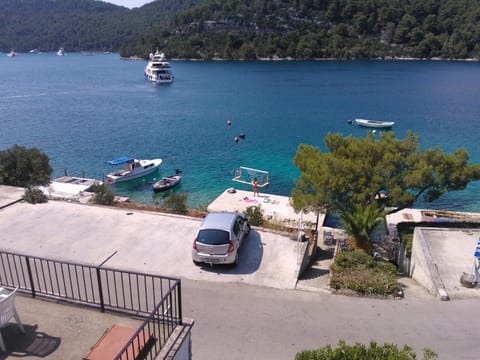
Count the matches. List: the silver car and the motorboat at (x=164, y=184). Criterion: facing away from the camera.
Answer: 1

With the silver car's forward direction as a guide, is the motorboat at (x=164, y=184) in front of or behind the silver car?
in front

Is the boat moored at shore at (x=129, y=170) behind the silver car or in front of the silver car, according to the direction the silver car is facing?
in front

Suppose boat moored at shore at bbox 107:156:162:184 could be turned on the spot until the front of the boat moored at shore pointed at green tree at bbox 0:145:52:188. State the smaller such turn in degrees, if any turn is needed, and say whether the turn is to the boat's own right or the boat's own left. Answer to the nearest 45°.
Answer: approximately 180°

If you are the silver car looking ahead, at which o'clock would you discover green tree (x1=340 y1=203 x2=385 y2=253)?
The green tree is roughly at 2 o'clock from the silver car.

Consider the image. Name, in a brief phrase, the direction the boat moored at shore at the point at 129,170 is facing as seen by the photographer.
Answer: facing away from the viewer and to the right of the viewer

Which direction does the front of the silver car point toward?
away from the camera

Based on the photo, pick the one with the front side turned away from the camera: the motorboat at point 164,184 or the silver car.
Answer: the silver car

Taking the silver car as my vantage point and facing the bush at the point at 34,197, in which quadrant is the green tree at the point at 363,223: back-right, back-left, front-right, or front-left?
back-right

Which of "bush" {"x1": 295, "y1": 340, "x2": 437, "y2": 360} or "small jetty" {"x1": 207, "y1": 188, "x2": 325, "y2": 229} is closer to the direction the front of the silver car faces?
the small jetty

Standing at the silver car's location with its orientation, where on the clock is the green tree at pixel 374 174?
The green tree is roughly at 2 o'clock from the silver car.
